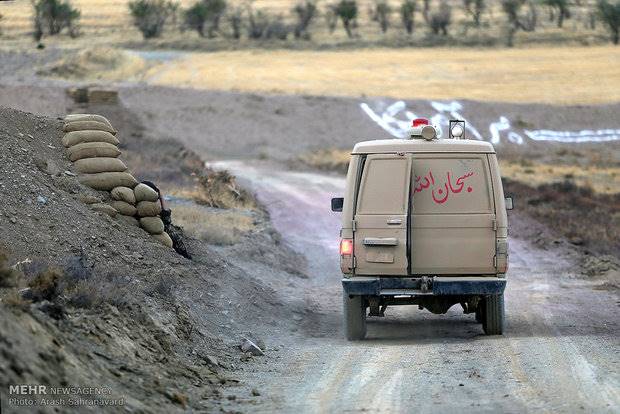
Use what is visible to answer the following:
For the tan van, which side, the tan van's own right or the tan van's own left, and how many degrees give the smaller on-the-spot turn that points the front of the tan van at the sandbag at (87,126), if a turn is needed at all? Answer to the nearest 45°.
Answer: approximately 45° to the tan van's own left

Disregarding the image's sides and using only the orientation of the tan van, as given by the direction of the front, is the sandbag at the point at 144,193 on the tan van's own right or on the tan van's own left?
on the tan van's own left

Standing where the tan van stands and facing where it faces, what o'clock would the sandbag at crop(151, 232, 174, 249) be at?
The sandbag is roughly at 10 o'clock from the tan van.

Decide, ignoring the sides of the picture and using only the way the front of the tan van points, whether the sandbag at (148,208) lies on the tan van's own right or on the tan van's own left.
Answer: on the tan van's own left

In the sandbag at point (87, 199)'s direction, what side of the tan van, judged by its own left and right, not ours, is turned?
left

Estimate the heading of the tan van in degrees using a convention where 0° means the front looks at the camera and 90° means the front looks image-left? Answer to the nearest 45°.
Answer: approximately 180°
